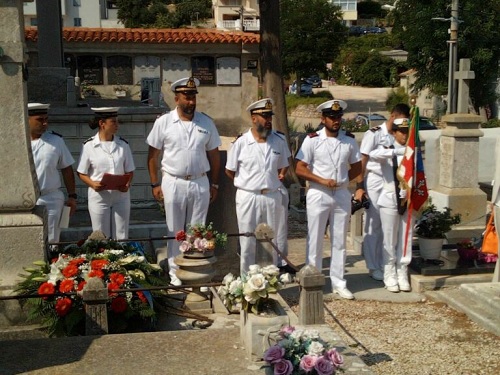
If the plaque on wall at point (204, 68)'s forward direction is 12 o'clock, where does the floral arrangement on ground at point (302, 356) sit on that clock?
The floral arrangement on ground is roughly at 12 o'clock from the plaque on wall.

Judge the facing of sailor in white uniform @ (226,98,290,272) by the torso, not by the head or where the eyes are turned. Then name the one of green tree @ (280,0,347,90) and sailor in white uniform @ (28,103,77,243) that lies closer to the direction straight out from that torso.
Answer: the sailor in white uniform

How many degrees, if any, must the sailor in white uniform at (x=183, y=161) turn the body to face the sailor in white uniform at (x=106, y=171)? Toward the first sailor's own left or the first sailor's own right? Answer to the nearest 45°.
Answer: approximately 90° to the first sailor's own right

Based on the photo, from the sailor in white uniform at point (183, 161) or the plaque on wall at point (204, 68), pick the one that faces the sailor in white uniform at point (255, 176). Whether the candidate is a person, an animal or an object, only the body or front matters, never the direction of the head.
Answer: the plaque on wall

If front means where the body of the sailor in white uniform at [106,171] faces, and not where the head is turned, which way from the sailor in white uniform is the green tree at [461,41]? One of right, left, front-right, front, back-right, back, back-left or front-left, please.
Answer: back-left

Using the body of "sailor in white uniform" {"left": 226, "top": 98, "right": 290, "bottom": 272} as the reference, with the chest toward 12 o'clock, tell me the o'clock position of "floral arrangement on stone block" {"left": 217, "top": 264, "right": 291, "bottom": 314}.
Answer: The floral arrangement on stone block is roughly at 12 o'clock from the sailor in white uniform.

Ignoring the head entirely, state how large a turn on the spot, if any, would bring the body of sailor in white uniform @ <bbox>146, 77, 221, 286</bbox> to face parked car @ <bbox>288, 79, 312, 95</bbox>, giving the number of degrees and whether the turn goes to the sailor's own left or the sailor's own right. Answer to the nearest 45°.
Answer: approximately 180°

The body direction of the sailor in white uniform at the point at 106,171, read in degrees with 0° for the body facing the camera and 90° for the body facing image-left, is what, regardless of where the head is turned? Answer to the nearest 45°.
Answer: approximately 0°

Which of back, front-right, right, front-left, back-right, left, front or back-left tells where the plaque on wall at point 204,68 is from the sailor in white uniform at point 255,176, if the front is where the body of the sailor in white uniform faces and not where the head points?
back

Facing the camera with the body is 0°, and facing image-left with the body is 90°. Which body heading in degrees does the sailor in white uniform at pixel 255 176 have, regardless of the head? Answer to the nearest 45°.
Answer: approximately 0°

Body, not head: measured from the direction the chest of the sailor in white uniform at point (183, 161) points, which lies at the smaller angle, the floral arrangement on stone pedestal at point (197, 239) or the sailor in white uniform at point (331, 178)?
the floral arrangement on stone pedestal
